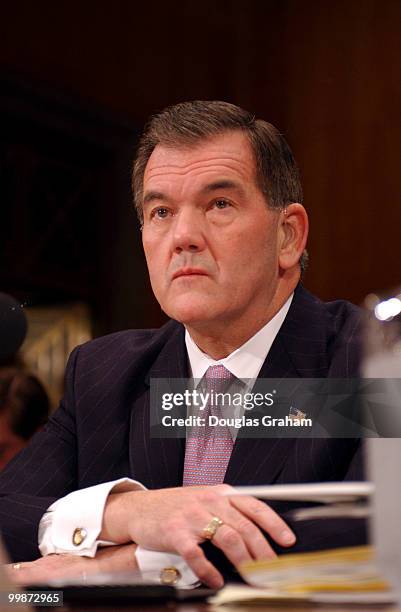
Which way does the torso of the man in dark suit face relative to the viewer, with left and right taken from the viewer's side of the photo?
facing the viewer and to the left of the viewer

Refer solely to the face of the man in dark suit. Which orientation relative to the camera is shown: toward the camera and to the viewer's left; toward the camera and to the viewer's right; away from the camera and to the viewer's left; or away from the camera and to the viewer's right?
toward the camera and to the viewer's left

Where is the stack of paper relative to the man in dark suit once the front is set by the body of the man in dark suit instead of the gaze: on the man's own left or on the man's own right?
on the man's own left
